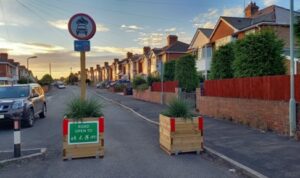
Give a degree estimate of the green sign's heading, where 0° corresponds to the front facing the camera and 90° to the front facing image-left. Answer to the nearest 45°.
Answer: approximately 0°

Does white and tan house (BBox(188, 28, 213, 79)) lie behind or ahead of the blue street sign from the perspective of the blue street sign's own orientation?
behind

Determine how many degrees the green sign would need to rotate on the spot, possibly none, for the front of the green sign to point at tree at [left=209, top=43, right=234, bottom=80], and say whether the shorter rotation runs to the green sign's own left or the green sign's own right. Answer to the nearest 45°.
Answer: approximately 135° to the green sign's own left

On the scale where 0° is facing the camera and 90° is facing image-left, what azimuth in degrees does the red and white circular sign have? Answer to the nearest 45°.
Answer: approximately 0°

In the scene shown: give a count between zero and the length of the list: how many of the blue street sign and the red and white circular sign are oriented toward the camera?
2

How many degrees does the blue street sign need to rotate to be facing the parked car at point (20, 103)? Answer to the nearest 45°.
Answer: approximately 135° to its right

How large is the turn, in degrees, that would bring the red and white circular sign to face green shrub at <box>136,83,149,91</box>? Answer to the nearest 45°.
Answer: approximately 180°

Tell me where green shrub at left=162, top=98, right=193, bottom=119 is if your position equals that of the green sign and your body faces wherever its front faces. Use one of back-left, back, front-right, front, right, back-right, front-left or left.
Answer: left
